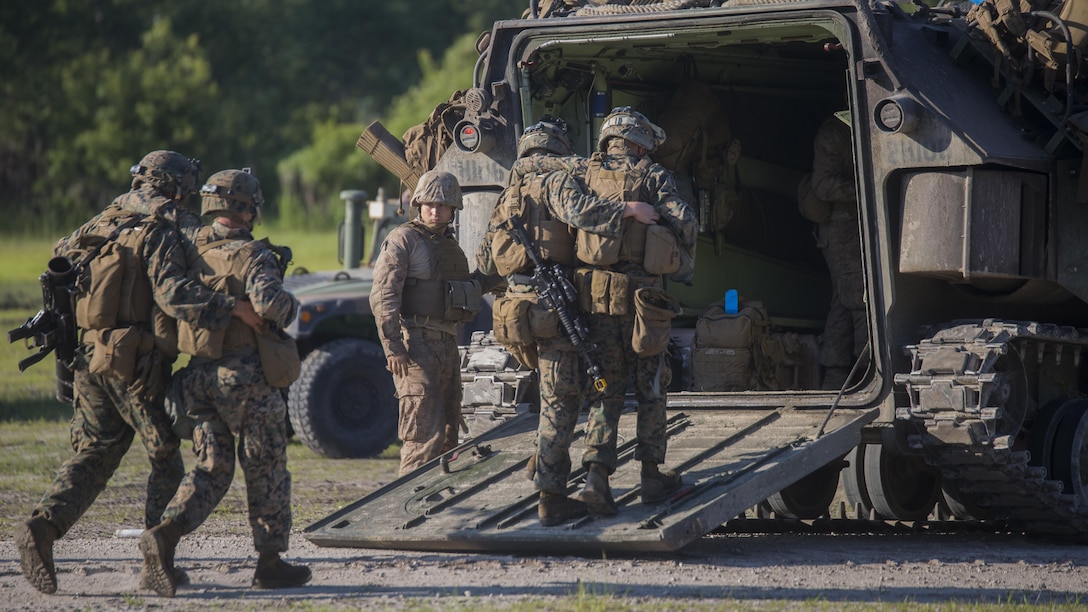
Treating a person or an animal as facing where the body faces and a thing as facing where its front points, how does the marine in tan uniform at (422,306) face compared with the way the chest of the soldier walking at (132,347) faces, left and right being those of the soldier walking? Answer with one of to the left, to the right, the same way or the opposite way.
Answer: to the right

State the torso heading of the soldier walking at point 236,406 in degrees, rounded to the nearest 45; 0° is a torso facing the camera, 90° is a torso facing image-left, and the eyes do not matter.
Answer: approximately 225°

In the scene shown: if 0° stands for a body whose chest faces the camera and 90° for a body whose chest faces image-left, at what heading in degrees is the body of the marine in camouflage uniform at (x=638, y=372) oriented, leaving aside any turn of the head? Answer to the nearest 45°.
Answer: approximately 225°

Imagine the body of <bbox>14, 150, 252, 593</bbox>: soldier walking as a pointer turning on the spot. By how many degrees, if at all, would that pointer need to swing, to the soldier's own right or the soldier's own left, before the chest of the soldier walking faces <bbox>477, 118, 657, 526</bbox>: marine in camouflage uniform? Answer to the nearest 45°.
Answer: approximately 45° to the soldier's own right

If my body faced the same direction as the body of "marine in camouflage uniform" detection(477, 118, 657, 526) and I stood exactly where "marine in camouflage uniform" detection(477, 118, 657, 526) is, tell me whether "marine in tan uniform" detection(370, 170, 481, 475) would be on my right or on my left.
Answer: on my left

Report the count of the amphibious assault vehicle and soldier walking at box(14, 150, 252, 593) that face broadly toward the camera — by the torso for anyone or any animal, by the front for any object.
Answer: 0

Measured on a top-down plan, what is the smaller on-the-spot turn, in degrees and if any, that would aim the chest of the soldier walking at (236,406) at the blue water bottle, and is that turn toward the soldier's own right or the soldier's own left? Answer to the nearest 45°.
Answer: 0° — they already face it

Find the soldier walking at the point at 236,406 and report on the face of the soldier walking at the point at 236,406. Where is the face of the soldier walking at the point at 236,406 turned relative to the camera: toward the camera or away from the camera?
away from the camera

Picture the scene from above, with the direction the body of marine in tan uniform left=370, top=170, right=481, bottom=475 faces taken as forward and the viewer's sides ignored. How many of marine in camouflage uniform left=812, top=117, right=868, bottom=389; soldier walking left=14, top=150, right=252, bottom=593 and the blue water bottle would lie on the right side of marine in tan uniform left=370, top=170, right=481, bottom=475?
1

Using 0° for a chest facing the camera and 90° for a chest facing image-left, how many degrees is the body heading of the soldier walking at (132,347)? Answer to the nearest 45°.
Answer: approximately 225°

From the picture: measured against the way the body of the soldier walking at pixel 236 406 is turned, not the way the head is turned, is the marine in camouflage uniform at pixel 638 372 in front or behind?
in front

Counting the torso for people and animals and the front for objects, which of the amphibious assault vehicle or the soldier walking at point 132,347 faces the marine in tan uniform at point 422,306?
the soldier walking

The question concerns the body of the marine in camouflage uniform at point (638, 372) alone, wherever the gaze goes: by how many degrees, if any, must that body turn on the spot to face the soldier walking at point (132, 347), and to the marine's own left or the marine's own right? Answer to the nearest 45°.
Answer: approximately 135° to the marine's own left

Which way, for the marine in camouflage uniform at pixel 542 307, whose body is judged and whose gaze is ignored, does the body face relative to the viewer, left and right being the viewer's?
facing away from the viewer and to the right of the viewer

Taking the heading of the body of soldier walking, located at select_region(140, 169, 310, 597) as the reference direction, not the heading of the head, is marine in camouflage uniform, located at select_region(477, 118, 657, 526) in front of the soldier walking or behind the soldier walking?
in front

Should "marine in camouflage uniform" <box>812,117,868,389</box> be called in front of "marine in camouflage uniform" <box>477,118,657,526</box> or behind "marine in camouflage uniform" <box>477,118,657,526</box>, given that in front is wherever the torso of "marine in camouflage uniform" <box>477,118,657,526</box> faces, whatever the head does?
in front
